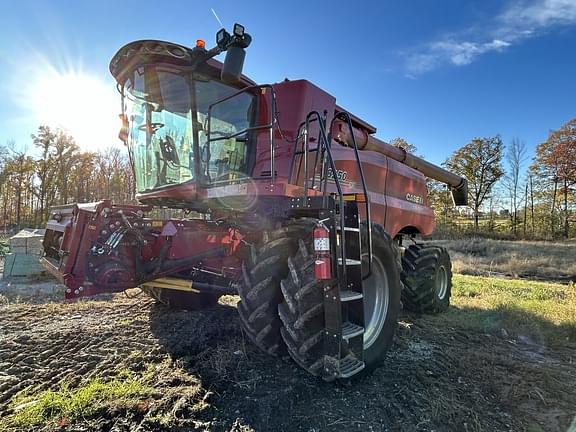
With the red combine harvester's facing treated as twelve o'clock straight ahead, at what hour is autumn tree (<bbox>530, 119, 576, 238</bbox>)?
The autumn tree is roughly at 6 o'clock from the red combine harvester.

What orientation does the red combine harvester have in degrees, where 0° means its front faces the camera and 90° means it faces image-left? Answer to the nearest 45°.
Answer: approximately 45°

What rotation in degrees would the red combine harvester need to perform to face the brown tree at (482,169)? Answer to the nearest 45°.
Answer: approximately 180°
